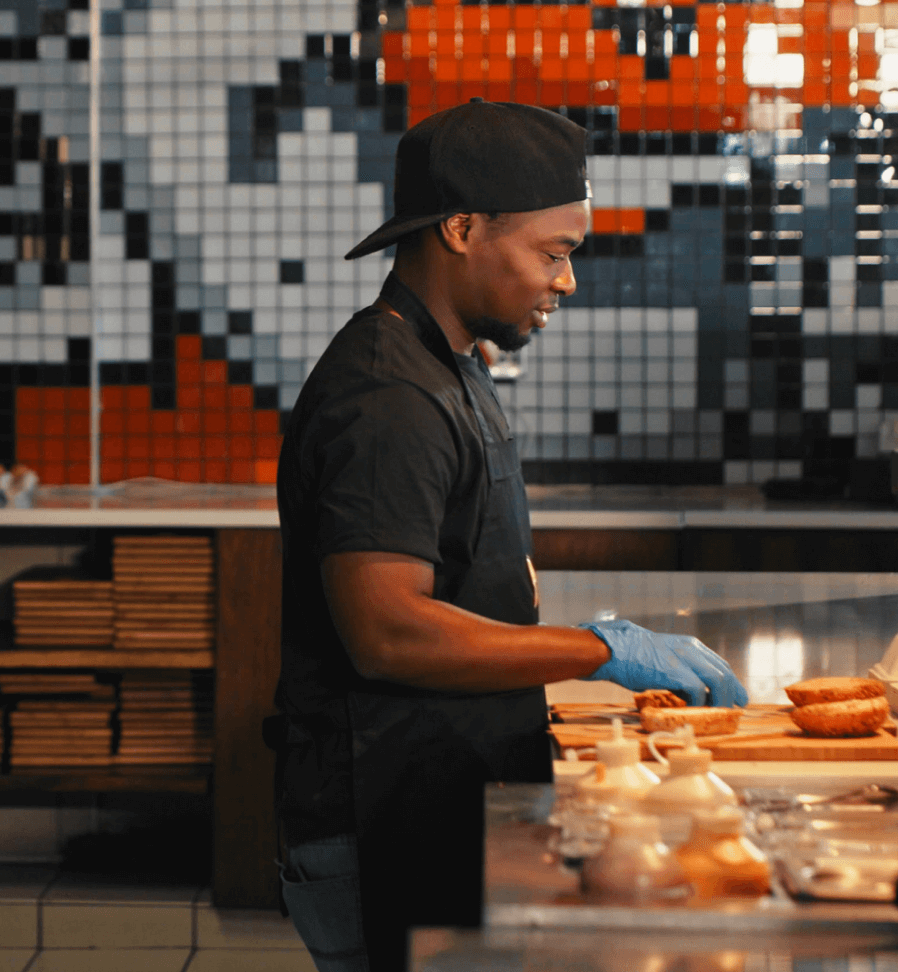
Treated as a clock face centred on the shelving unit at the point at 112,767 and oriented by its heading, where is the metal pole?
The metal pole is roughly at 6 o'clock from the shelving unit.

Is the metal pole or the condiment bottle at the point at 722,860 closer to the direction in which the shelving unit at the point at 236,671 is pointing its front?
the condiment bottle

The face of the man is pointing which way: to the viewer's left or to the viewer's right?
to the viewer's right

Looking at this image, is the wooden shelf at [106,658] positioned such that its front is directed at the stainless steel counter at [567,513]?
no

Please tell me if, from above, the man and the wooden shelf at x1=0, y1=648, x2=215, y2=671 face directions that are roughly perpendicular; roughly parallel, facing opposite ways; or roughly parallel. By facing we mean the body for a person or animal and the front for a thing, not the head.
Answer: roughly perpendicular

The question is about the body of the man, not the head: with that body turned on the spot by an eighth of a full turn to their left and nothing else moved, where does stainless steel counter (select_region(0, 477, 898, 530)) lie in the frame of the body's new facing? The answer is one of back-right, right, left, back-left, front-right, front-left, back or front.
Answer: front-left

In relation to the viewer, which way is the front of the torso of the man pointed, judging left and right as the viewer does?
facing to the right of the viewer

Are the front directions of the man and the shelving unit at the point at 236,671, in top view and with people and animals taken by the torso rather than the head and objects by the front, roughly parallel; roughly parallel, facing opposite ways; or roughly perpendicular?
roughly perpendicular

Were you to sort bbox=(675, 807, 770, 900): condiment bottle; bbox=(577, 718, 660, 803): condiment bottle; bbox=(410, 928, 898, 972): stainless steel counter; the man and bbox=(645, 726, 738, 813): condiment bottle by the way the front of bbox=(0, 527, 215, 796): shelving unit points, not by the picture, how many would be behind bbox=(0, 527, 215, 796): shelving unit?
0

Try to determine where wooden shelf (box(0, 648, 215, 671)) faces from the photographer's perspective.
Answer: facing the viewer

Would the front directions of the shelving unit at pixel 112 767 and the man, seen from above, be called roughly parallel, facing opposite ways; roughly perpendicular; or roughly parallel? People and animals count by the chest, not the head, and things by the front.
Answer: roughly perpendicular

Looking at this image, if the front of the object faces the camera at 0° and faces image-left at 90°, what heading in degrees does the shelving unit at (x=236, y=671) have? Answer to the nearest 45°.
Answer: approximately 0°

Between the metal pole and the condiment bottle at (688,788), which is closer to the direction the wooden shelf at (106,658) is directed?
the condiment bottle
